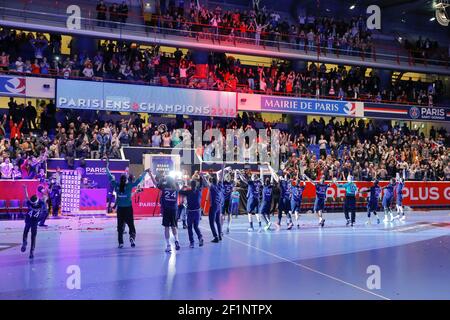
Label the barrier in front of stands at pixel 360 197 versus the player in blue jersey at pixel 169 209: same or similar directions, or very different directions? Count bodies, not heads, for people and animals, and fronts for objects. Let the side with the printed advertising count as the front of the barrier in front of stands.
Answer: very different directions

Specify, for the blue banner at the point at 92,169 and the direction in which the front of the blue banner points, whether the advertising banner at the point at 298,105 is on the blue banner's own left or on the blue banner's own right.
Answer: on the blue banner's own left

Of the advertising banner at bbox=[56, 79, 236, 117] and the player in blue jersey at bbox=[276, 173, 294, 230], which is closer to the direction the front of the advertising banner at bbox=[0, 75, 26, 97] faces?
the player in blue jersey

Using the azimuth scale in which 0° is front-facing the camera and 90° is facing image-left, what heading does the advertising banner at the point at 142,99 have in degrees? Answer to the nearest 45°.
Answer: approximately 0°

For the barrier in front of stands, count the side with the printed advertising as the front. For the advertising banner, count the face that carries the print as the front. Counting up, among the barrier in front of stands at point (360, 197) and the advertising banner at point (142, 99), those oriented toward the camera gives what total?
2

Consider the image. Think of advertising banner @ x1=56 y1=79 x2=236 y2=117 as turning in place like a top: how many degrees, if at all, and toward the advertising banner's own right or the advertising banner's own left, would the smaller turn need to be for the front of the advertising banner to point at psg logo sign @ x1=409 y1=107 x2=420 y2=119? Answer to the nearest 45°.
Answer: approximately 90° to the advertising banner's own left

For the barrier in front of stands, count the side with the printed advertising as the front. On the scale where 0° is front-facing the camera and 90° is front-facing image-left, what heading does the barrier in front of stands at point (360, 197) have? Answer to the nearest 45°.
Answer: approximately 0°

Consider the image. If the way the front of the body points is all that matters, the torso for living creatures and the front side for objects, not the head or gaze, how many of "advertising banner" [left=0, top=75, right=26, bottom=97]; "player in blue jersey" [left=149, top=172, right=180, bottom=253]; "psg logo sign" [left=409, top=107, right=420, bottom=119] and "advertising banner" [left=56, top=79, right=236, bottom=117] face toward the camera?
3

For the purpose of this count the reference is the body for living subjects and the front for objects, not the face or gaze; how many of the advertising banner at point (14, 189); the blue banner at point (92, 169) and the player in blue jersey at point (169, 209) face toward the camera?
2

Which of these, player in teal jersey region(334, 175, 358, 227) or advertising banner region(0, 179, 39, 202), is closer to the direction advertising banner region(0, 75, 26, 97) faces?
the advertising banner
